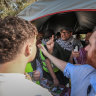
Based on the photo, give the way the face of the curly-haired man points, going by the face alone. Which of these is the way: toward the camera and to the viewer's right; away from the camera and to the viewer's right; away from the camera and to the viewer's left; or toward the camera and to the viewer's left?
away from the camera and to the viewer's right

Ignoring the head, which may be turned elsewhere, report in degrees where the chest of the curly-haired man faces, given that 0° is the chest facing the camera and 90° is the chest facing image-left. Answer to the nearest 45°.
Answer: approximately 225°
